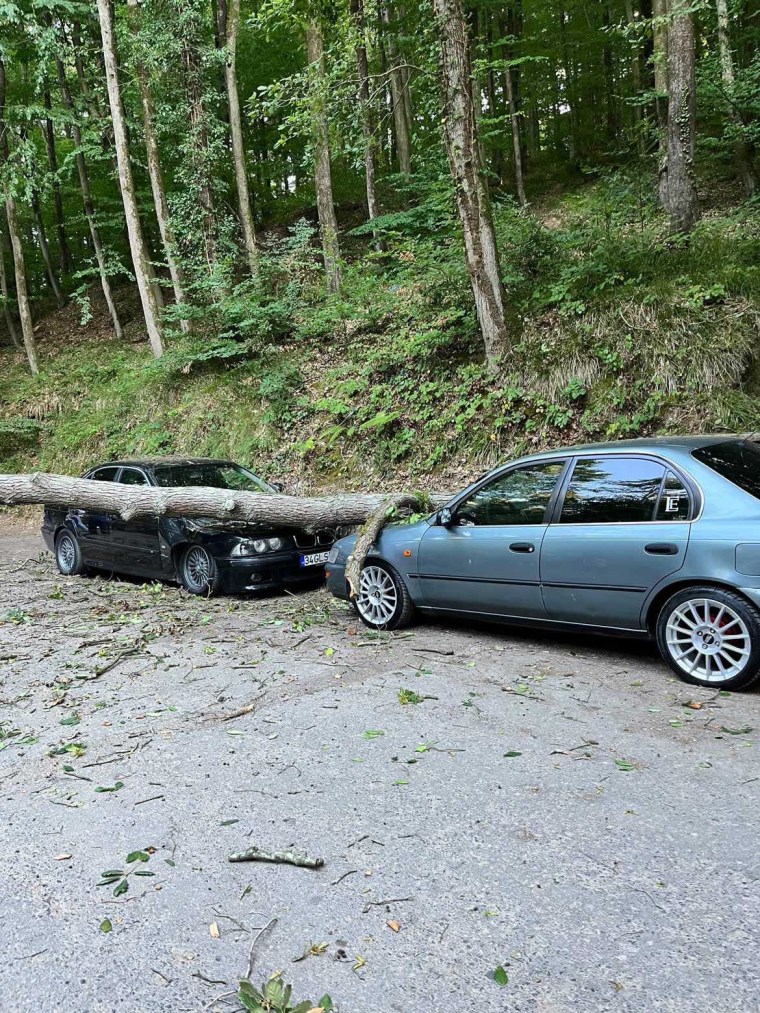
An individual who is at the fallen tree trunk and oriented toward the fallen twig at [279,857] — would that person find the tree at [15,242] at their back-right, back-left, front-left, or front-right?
back-right

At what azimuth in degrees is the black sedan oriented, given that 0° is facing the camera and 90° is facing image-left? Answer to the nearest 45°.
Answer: approximately 315°

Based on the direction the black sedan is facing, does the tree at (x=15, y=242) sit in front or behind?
behind

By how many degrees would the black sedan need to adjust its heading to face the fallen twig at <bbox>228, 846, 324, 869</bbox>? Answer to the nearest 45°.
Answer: approximately 45° to its right

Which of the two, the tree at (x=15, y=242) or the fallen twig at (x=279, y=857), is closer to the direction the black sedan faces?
the fallen twig
